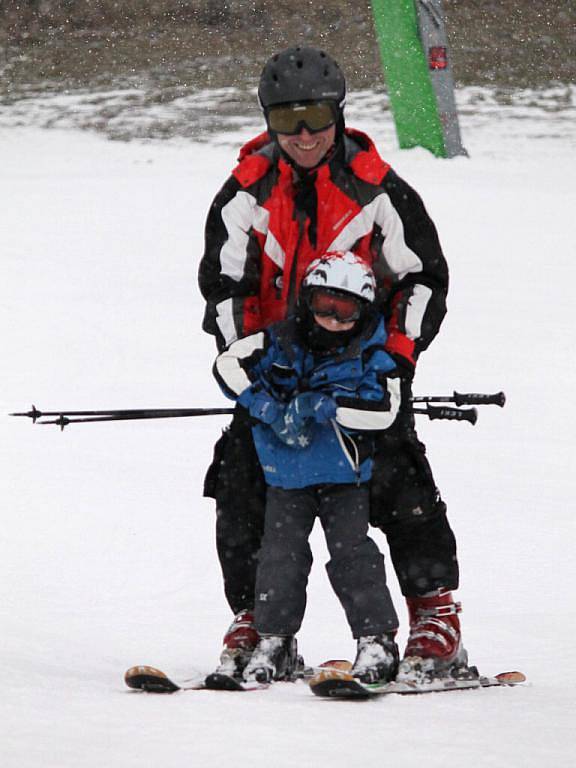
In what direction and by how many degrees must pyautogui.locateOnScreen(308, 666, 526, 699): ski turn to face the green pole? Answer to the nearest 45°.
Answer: approximately 135° to its right

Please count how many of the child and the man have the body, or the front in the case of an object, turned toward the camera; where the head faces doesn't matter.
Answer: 2

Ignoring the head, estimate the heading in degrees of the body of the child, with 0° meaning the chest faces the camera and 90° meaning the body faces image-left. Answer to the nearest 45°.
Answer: approximately 0°

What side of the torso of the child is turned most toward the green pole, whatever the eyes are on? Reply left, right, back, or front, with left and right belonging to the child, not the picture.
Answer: back

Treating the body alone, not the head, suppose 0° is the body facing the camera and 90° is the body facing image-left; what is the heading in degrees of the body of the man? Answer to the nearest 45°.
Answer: approximately 0°

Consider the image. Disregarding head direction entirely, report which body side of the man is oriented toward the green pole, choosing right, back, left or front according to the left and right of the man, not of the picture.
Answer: back
